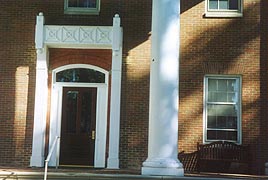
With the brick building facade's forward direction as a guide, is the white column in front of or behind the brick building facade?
in front

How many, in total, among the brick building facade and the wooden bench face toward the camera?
2

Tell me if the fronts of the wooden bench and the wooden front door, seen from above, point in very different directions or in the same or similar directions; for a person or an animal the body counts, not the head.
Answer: same or similar directions

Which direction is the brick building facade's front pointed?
toward the camera

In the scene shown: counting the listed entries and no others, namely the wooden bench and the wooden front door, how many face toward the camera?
2

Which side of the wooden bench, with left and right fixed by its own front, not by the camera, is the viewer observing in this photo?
front

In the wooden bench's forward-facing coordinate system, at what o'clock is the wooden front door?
The wooden front door is roughly at 3 o'clock from the wooden bench.

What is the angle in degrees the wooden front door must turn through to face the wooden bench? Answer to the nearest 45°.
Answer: approximately 90° to its left

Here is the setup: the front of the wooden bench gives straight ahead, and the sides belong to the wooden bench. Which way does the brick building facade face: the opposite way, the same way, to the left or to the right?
the same way
